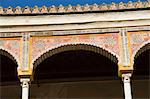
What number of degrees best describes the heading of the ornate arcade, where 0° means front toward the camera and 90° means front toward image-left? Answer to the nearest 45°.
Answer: approximately 0°
